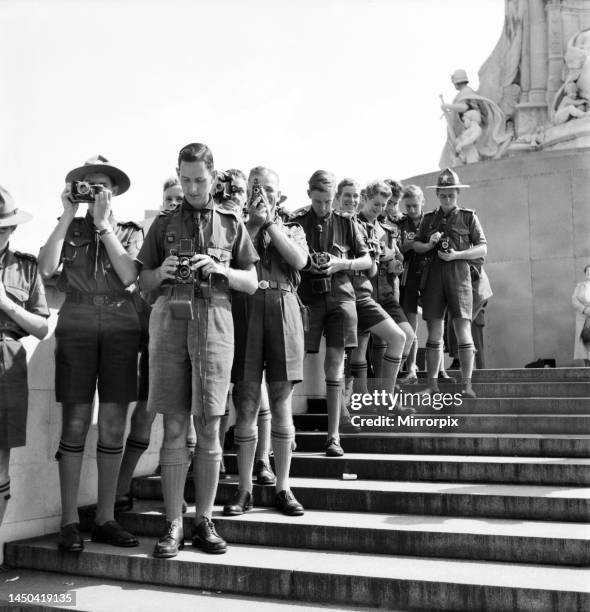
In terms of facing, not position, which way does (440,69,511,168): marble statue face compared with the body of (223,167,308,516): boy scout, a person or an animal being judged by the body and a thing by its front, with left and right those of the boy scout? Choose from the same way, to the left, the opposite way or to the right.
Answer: to the right

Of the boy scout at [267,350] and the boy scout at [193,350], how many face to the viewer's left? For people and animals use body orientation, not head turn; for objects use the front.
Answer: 0

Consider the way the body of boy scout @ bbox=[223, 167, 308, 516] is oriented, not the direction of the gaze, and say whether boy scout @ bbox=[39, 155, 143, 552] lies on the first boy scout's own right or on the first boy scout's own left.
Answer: on the first boy scout's own right

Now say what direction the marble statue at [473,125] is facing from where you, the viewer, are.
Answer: facing to the left of the viewer

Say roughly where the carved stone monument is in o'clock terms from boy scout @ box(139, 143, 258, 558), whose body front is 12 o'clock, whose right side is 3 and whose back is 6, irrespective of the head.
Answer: The carved stone monument is roughly at 7 o'clock from the boy scout.

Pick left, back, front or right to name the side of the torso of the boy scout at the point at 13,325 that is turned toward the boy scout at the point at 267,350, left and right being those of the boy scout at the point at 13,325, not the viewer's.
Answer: left

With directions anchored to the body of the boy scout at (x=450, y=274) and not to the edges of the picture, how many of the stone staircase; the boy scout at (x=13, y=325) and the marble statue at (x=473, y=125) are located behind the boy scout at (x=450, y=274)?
1

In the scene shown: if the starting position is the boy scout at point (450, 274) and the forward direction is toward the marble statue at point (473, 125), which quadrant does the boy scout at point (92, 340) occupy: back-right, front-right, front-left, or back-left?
back-left

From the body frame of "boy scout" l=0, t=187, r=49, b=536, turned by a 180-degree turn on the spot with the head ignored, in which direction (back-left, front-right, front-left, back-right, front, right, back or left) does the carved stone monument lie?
front-right

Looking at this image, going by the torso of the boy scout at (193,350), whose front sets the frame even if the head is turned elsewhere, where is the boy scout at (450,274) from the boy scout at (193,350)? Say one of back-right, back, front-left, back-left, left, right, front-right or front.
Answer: back-left

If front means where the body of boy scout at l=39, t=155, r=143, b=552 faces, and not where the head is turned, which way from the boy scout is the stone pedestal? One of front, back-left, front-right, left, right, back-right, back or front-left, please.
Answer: back-left
